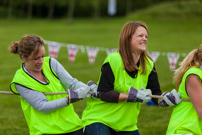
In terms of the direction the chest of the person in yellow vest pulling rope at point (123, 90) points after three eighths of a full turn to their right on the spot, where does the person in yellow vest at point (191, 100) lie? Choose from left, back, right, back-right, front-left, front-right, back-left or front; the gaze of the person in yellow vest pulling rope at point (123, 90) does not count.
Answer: back

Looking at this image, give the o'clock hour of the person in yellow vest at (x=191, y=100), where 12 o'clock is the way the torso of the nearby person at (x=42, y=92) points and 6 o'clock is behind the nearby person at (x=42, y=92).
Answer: the person in yellow vest at (x=191, y=100) is roughly at 11 o'clock from the nearby person at (x=42, y=92).

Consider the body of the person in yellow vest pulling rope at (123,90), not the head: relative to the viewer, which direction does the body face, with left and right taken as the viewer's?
facing the viewer and to the right of the viewer

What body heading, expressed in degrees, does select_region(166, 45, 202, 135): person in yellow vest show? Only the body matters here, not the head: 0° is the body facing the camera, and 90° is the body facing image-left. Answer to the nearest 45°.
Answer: approximately 270°

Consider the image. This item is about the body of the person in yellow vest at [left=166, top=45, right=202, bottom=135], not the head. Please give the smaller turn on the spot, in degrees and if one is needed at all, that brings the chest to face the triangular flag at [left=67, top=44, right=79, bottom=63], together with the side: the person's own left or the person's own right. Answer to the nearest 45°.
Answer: approximately 135° to the person's own left

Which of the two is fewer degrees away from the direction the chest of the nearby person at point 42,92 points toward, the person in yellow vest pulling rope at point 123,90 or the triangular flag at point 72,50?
the person in yellow vest pulling rope

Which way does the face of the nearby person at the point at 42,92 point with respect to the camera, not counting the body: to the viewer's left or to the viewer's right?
to the viewer's right

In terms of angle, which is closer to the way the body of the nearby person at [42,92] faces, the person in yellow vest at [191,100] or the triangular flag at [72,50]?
the person in yellow vest
